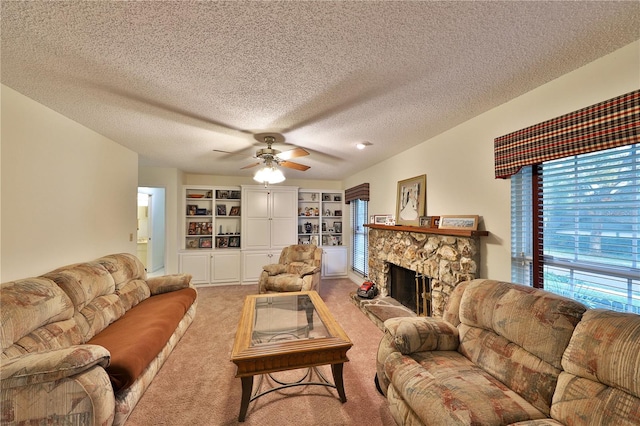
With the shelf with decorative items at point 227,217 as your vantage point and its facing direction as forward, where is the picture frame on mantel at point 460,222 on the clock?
The picture frame on mantel is roughly at 11 o'clock from the shelf with decorative items.

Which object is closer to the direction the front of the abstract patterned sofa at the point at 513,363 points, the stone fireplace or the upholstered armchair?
the upholstered armchair

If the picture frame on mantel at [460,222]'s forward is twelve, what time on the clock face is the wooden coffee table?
The wooden coffee table is roughly at 12 o'clock from the picture frame on mantel.

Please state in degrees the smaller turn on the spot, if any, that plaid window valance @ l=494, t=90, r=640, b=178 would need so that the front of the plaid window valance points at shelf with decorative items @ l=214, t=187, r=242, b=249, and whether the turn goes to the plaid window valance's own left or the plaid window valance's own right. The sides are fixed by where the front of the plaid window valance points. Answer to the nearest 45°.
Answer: approximately 45° to the plaid window valance's own right

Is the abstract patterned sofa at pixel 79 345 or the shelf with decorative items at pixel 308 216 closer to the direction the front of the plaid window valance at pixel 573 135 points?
the abstract patterned sofa

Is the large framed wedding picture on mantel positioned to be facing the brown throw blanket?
yes

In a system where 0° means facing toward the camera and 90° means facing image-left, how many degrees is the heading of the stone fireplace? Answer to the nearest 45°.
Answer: approximately 45°

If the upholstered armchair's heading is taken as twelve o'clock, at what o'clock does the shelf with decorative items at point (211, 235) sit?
The shelf with decorative items is roughly at 3 o'clock from the upholstered armchair.

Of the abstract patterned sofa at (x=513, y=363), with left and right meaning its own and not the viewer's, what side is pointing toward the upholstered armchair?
right
